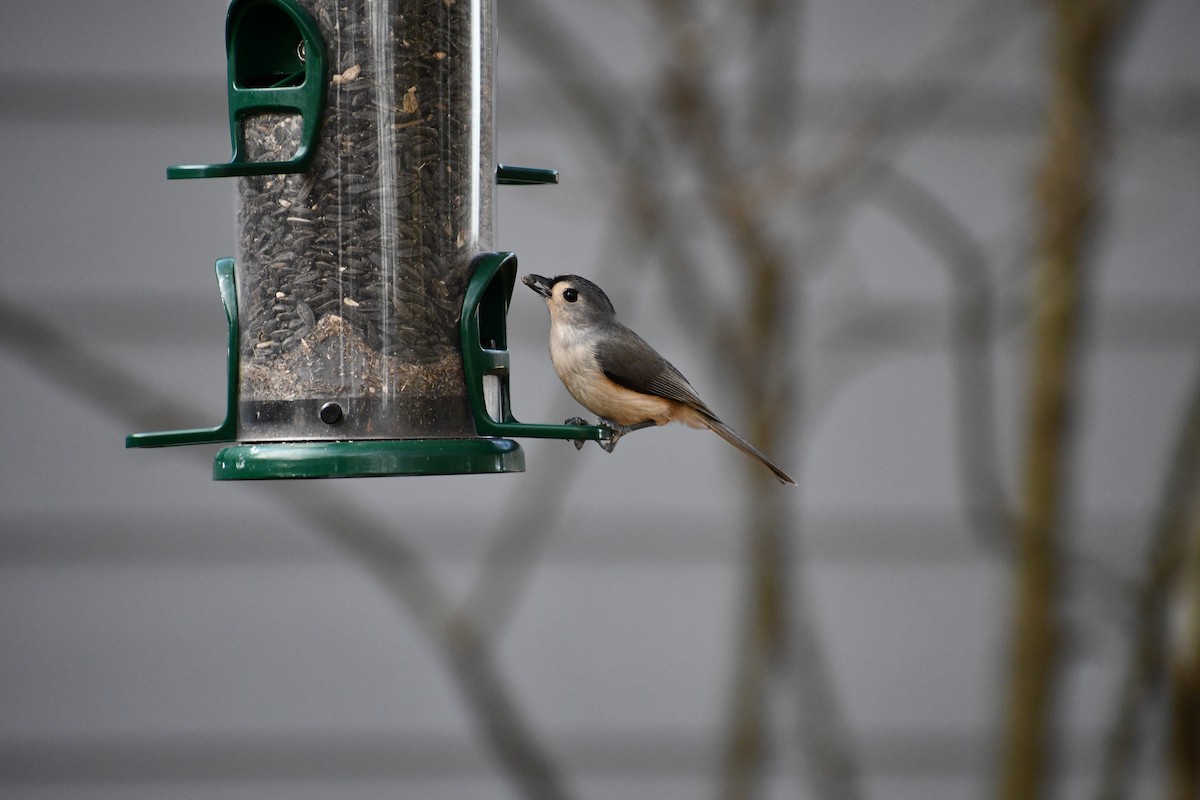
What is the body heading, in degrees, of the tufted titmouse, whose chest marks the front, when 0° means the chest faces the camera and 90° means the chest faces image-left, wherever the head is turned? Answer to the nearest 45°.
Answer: approximately 90°

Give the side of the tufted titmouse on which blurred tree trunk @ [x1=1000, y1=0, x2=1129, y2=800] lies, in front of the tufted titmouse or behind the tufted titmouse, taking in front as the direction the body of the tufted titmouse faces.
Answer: behind
